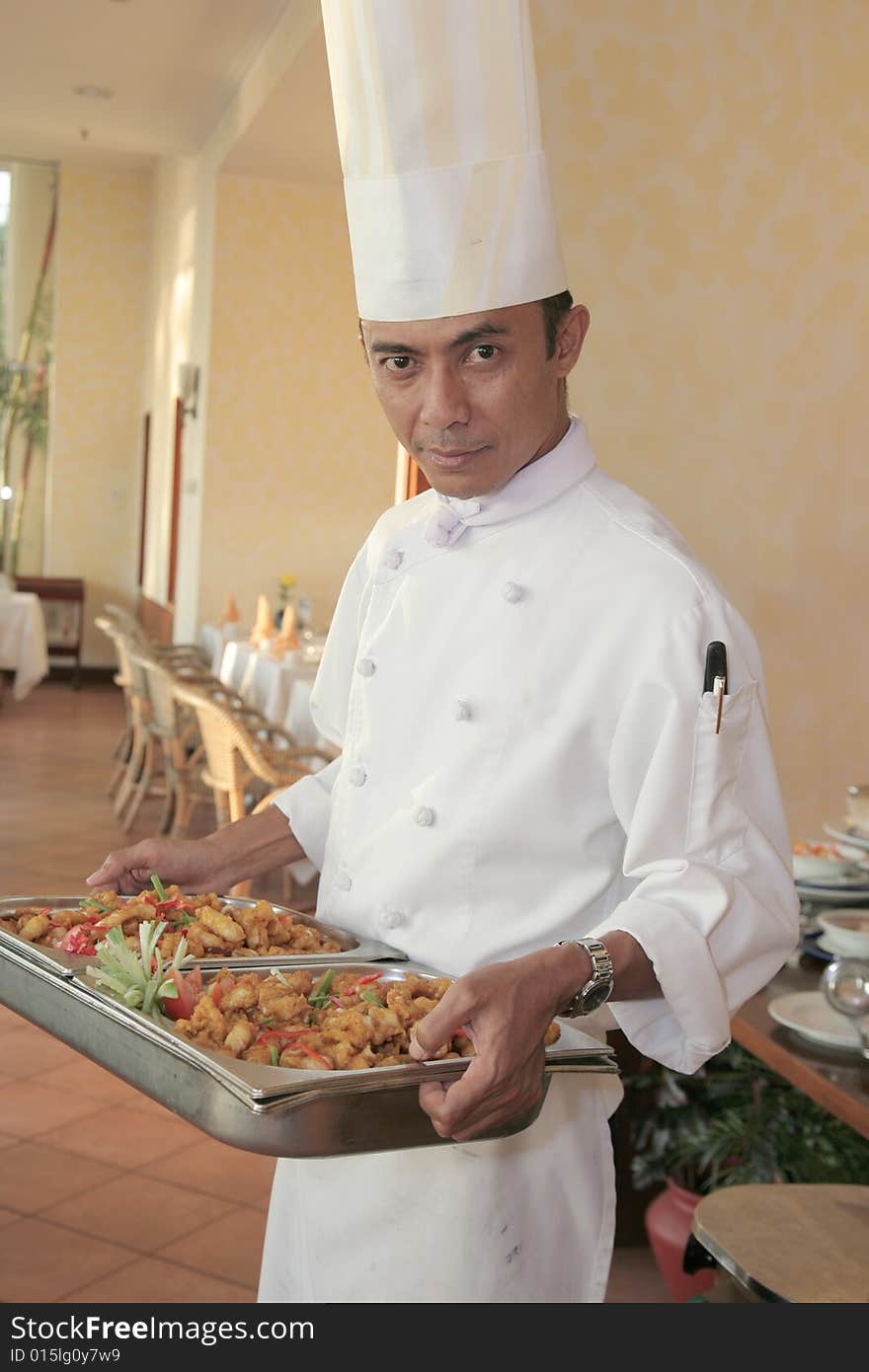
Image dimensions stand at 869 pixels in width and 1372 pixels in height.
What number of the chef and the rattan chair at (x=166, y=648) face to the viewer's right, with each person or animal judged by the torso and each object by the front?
1

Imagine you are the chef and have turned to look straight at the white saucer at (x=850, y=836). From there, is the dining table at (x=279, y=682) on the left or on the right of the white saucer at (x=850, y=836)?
left

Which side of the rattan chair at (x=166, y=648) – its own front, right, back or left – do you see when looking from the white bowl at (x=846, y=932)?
right

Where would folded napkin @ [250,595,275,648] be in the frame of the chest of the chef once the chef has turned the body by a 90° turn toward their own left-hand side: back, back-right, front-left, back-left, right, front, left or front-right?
back-left

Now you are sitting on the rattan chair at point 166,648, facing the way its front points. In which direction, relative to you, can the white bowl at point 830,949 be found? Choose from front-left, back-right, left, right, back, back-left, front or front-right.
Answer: right

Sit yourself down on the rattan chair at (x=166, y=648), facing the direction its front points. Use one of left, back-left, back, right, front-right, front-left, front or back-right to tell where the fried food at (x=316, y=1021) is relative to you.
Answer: right

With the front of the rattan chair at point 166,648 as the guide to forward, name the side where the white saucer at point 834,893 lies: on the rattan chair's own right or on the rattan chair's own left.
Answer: on the rattan chair's own right

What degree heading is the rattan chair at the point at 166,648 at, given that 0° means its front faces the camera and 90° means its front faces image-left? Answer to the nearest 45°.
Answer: approximately 270°

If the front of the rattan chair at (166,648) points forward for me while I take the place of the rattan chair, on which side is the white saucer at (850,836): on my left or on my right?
on my right

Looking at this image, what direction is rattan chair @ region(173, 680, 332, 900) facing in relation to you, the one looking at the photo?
facing away from the viewer and to the right of the viewer

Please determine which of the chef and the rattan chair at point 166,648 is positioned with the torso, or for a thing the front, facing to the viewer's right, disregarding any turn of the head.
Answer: the rattan chair

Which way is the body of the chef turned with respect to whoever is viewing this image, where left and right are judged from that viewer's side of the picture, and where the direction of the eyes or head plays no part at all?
facing the viewer and to the left of the viewer

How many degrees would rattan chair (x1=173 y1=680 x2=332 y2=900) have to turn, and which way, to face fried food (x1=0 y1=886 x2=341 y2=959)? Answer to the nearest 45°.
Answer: approximately 135° to its right
